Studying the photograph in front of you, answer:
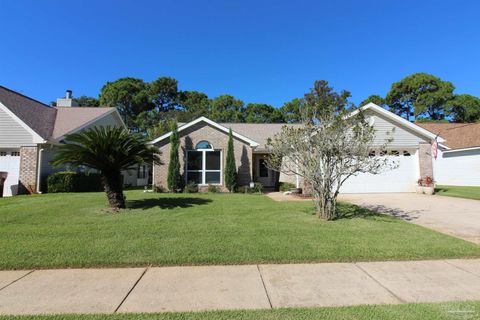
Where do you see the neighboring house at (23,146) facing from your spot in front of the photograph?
facing the viewer

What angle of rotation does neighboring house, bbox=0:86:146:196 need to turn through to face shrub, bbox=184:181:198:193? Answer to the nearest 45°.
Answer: approximately 45° to its left

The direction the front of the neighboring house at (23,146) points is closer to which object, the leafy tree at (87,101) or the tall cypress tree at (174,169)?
the tall cypress tree

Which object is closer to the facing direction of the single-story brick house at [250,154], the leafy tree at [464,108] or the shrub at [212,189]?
the shrub

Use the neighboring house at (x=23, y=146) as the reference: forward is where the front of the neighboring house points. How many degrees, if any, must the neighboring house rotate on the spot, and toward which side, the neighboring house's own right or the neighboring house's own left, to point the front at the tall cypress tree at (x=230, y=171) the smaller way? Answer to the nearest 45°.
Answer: approximately 45° to the neighboring house's own left

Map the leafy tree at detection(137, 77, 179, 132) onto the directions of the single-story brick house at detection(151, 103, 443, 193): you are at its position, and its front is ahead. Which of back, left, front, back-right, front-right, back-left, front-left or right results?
back-right

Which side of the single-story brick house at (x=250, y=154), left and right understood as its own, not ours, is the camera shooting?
front

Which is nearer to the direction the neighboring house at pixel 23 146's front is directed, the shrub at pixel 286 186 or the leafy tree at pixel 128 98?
the shrub

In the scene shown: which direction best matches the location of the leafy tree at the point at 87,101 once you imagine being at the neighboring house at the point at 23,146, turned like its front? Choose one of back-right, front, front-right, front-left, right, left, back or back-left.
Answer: back

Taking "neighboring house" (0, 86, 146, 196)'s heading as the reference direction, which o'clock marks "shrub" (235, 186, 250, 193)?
The shrub is roughly at 10 o'clock from the neighboring house.

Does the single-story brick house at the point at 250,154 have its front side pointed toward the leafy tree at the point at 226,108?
no

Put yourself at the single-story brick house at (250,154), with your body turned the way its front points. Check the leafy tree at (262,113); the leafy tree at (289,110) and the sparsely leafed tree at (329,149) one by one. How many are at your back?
2

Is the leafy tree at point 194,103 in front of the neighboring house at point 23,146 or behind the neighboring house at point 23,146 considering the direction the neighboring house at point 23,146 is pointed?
behind

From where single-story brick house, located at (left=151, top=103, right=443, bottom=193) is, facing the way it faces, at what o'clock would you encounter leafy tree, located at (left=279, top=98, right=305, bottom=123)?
The leafy tree is roughly at 6 o'clock from the single-story brick house.

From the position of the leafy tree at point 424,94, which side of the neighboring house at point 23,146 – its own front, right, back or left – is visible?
left

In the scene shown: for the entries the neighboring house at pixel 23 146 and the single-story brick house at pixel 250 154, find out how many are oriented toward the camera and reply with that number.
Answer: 2

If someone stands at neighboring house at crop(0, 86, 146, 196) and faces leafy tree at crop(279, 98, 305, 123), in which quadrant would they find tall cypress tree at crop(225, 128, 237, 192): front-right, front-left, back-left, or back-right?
front-right

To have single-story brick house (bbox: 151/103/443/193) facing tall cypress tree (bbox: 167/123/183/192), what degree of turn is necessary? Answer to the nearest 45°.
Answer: approximately 90° to its right

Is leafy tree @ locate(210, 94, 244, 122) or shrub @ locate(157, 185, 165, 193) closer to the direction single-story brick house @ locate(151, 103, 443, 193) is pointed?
the shrub

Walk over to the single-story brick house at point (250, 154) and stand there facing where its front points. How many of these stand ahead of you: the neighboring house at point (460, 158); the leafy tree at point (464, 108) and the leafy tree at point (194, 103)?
0
